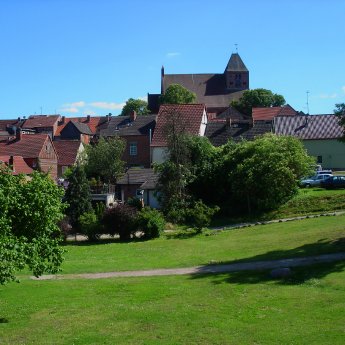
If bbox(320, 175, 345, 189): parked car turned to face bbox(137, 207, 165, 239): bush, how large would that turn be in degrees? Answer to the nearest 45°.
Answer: approximately 45° to its left

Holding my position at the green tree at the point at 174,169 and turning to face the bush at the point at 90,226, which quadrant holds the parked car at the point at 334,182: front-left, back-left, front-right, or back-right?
back-left

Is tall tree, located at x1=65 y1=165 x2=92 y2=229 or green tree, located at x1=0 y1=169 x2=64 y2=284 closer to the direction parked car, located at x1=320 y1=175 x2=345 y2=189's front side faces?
the tall tree

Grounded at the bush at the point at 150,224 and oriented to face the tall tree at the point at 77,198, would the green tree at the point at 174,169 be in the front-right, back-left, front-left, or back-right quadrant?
front-right

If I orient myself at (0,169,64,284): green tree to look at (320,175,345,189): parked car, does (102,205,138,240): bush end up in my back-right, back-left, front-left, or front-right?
front-left

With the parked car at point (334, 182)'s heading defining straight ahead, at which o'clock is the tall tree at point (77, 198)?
The tall tree is roughly at 11 o'clock from the parked car.

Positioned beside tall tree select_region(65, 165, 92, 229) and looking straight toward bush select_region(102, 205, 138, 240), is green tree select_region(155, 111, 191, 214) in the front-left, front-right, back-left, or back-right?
front-left

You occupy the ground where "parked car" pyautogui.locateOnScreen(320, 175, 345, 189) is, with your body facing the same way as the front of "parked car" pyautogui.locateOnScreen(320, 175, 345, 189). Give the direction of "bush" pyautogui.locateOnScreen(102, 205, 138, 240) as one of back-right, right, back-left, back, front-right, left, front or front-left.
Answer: front-left

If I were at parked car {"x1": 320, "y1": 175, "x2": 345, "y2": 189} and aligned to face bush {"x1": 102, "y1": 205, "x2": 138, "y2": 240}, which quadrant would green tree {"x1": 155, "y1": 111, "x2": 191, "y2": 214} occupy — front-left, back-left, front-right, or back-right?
front-right

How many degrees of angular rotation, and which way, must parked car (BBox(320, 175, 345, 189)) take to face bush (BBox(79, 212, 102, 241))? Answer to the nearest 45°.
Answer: approximately 45° to its left

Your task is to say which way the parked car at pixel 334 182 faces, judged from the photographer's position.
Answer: facing to the left of the viewer

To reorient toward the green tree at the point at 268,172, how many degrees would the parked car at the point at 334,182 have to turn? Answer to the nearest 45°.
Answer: approximately 45° to its left
